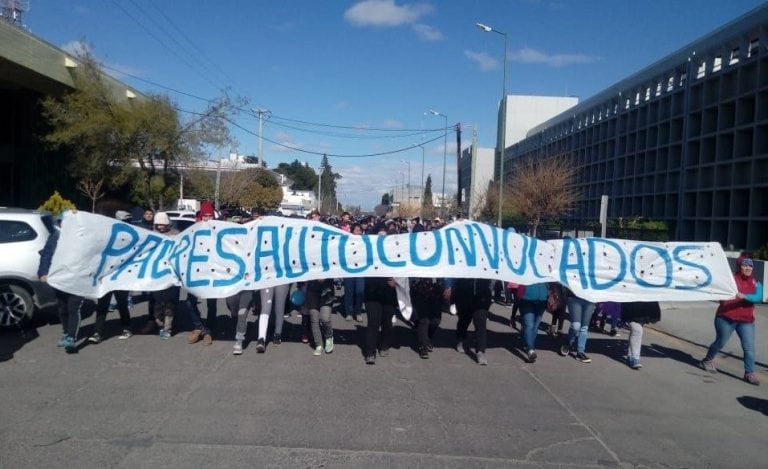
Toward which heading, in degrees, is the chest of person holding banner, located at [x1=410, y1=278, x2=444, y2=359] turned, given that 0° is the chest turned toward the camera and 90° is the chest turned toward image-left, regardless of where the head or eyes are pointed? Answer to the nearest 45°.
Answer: approximately 0°

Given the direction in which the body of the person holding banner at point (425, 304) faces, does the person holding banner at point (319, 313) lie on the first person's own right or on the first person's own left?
on the first person's own right

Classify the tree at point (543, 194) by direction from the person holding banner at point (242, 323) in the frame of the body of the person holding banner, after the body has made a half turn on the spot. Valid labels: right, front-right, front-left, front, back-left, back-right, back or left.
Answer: front-right

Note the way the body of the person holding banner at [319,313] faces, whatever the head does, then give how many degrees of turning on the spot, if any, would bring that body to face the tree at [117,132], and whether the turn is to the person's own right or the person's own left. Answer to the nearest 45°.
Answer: approximately 135° to the person's own right

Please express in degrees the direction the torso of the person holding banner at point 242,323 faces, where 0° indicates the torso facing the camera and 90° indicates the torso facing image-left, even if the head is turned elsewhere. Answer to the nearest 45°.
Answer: approximately 0°

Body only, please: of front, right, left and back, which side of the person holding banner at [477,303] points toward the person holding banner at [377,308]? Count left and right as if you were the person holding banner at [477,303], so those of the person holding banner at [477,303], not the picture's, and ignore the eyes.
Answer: right
